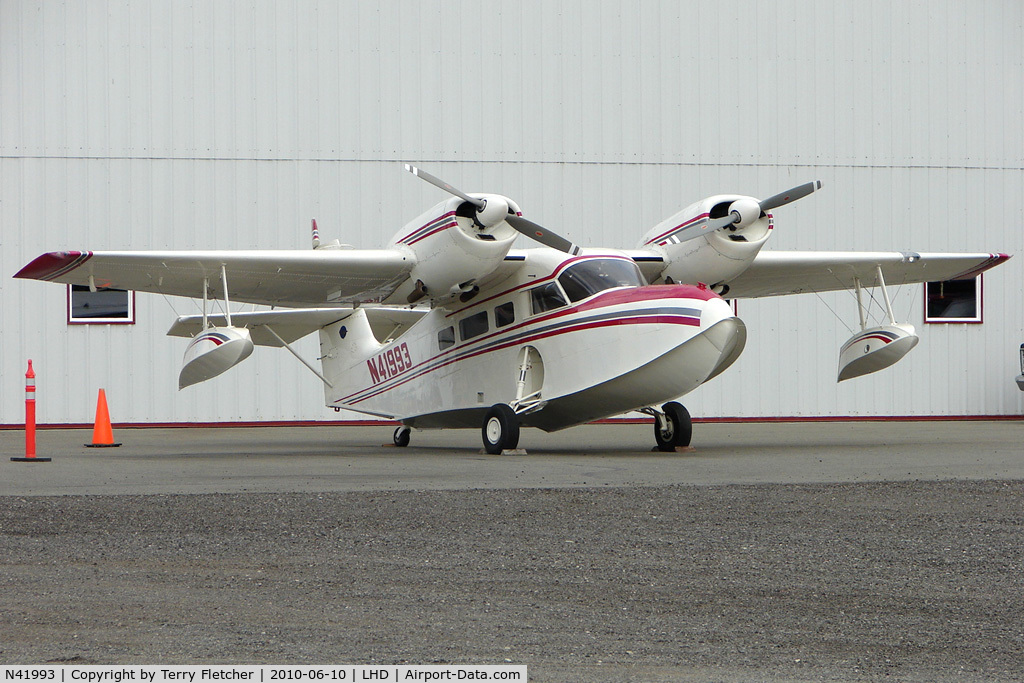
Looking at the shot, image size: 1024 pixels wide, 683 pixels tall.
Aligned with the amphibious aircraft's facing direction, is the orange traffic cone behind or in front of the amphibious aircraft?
behind

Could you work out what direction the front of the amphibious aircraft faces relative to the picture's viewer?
facing the viewer and to the right of the viewer
